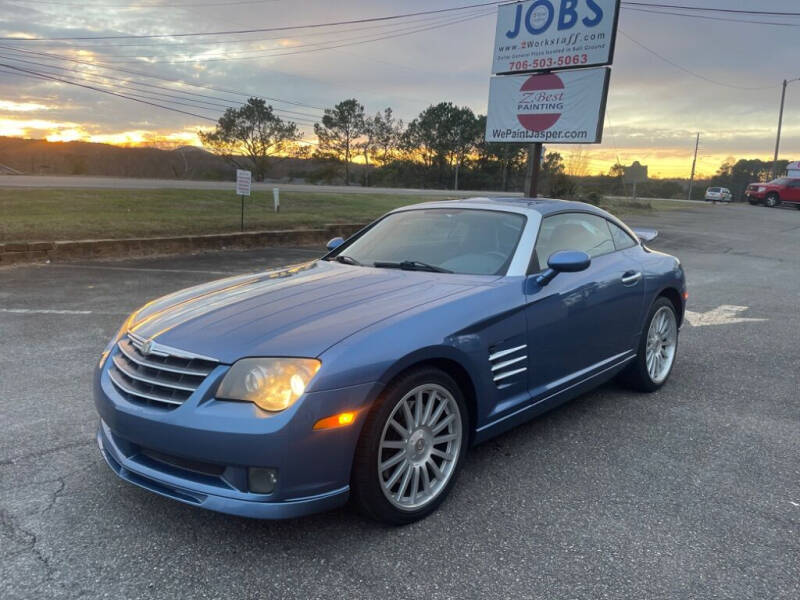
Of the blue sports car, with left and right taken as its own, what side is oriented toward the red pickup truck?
back

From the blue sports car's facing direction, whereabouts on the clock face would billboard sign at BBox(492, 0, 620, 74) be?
The billboard sign is roughly at 5 o'clock from the blue sports car.

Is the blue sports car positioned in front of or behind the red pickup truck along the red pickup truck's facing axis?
in front

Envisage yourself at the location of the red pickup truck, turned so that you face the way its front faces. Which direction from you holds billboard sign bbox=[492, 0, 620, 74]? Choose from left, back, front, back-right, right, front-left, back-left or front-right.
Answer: front-left

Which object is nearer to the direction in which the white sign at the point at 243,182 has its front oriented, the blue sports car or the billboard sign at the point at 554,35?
the blue sports car

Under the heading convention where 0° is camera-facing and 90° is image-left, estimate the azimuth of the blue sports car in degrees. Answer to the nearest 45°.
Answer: approximately 45°

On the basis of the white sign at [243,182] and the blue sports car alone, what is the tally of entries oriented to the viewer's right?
0

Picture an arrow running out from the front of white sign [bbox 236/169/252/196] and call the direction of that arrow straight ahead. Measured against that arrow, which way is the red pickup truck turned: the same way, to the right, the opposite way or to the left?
to the right

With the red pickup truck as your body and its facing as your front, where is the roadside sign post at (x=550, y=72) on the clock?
The roadside sign post is roughly at 11 o'clock from the red pickup truck.

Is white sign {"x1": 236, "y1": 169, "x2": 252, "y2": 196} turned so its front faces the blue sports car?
yes

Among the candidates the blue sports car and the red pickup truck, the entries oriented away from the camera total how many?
0

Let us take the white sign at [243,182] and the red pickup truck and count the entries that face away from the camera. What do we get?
0
